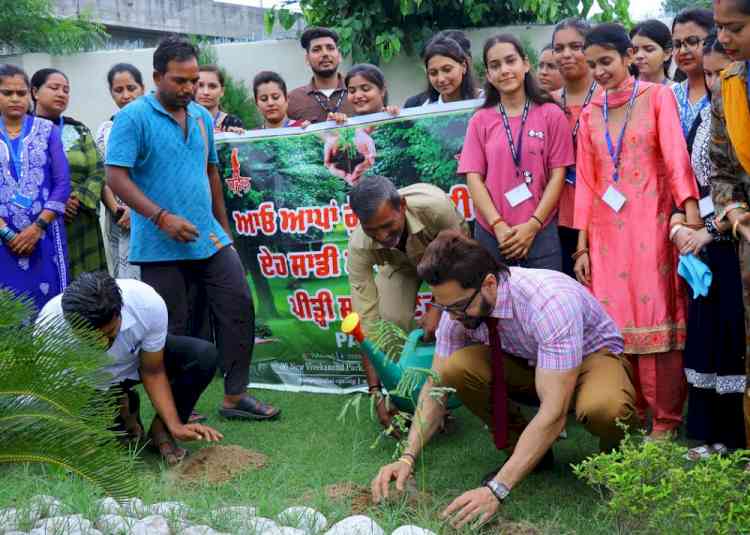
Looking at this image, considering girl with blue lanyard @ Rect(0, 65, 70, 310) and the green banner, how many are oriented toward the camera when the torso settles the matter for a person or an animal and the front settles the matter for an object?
2

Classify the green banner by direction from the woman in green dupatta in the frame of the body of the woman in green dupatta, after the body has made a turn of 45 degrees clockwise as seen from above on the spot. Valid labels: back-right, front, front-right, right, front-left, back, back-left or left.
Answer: left

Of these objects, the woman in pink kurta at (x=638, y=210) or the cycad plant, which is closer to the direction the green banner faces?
the cycad plant

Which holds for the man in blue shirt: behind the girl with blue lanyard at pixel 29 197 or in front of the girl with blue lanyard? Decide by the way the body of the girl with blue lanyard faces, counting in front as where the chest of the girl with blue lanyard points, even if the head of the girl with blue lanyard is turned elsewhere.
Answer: in front

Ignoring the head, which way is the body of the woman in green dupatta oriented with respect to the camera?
toward the camera

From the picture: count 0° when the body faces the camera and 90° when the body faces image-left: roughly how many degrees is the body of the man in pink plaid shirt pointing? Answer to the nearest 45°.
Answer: approximately 45°

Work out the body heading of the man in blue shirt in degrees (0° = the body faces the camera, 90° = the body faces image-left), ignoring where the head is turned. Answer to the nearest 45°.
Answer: approximately 315°

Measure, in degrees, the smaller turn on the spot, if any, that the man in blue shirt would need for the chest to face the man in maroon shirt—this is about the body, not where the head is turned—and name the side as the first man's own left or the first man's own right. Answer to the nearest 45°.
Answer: approximately 90° to the first man's own left

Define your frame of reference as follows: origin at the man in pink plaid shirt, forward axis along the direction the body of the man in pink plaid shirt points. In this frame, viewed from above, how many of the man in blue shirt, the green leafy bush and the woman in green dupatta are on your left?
1

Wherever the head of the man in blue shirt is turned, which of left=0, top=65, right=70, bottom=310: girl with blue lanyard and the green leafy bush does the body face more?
the green leafy bush

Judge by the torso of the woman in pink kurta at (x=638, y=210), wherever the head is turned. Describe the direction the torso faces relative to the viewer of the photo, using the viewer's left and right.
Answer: facing the viewer and to the left of the viewer

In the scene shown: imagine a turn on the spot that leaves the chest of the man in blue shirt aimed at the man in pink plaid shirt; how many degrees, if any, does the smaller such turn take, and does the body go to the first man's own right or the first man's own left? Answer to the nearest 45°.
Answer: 0° — they already face them

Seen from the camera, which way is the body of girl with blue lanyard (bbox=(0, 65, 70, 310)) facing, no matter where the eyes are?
toward the camera

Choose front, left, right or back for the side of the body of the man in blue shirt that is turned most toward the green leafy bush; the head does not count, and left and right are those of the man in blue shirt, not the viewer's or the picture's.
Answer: front
